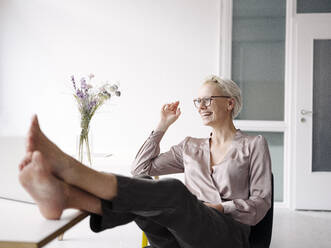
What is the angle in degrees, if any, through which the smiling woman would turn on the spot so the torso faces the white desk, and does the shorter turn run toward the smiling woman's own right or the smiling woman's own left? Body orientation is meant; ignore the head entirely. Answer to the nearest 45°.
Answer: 0° — they already face it

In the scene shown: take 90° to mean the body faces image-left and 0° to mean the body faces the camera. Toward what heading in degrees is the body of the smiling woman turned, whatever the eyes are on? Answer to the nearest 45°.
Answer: approximately 45°

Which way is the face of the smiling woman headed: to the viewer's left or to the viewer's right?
to the viewer's left
